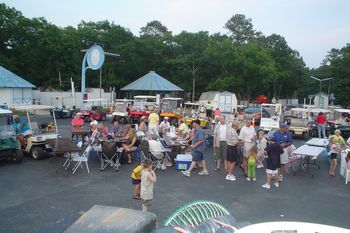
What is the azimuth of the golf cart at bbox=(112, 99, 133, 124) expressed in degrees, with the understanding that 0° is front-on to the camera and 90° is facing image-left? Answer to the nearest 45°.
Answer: approximately 45°

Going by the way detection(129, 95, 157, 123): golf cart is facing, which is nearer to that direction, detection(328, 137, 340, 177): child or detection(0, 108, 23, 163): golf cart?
the golf cart

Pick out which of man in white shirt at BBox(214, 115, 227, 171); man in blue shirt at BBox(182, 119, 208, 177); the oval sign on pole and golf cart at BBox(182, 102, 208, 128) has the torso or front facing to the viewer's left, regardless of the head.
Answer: the man in blue shirt

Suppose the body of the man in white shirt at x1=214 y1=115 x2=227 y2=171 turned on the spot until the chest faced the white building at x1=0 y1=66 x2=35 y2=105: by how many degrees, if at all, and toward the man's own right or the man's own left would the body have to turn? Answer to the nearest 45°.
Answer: approximately 135° to the man's own right

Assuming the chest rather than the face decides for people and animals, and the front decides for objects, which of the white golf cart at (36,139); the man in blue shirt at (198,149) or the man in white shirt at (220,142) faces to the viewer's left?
the man in blue shirt

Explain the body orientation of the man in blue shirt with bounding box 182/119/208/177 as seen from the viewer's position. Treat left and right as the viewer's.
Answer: facing to the left of the viewer

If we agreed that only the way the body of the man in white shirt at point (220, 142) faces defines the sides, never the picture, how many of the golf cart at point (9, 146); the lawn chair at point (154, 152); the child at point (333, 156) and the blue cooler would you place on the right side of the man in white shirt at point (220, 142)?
3

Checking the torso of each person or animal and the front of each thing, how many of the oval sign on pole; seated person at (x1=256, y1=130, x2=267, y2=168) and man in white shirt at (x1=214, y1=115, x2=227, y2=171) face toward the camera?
2
